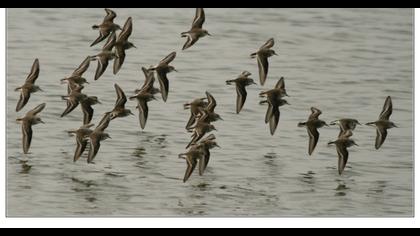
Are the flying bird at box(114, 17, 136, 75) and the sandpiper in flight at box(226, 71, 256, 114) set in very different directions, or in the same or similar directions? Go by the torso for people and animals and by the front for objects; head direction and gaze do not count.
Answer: same or similar directions

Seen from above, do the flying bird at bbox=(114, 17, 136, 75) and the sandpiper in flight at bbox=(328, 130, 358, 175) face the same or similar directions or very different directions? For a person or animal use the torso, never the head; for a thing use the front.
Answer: same or similar directions
